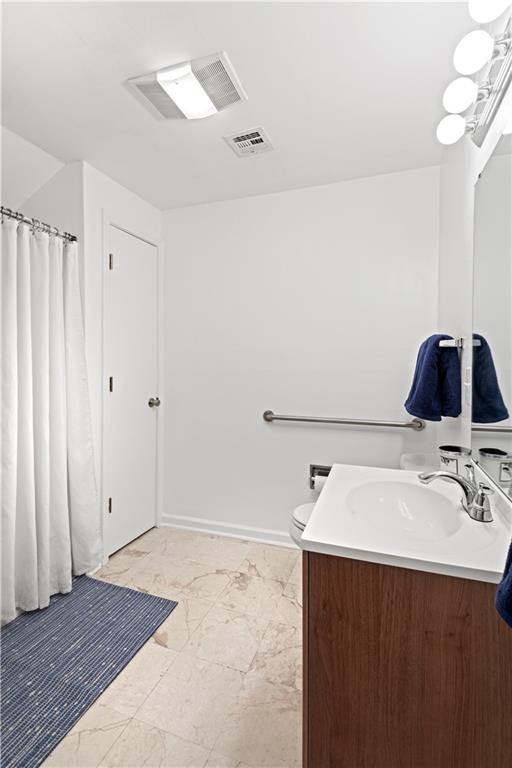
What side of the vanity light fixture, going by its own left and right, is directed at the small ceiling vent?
front

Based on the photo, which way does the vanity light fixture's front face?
to the viewer's left

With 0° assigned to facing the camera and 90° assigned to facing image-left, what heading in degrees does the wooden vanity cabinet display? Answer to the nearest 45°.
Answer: approximately 90°

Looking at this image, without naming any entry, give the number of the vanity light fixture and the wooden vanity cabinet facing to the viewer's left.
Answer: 2

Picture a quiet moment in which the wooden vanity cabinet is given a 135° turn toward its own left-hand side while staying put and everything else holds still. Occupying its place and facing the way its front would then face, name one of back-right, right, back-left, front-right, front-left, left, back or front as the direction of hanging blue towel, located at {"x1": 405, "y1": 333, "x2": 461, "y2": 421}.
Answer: back-left

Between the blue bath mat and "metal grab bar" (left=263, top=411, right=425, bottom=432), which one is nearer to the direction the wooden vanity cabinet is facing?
the blue bath mat

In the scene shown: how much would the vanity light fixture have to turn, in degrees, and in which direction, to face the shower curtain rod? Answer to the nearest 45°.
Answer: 0° — it already faces it
